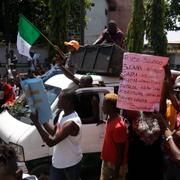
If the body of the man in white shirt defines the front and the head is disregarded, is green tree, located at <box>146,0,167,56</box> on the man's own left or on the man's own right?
on the man's own right
